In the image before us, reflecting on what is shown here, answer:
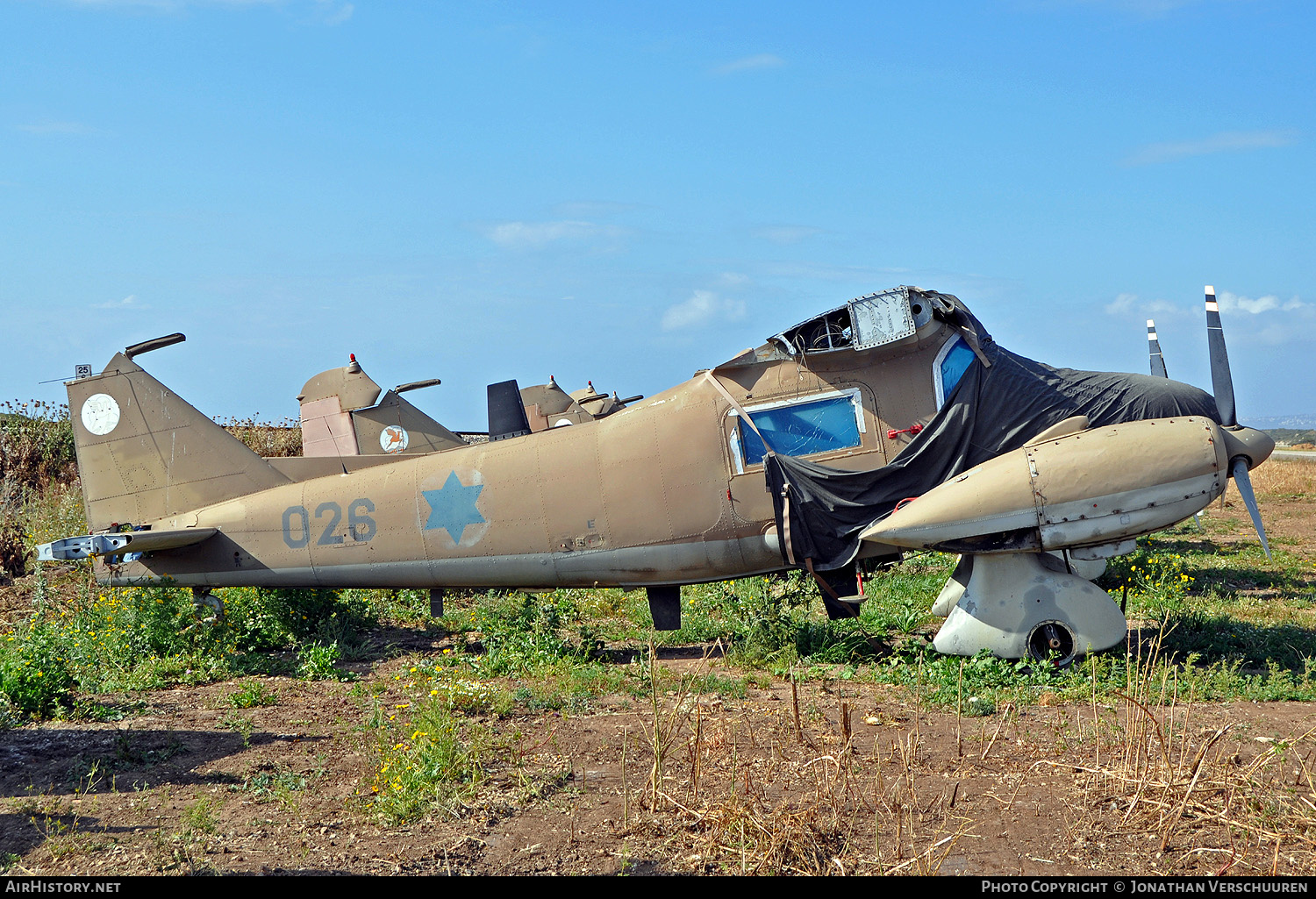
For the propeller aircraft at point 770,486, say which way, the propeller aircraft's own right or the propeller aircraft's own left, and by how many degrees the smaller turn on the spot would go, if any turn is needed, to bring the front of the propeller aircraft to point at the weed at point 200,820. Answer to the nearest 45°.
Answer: approximately 135° to the propeller aircraft's own right

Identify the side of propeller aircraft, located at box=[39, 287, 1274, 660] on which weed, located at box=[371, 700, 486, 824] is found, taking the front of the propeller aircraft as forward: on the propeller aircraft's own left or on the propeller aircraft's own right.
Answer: on the propeller aircraft's own right

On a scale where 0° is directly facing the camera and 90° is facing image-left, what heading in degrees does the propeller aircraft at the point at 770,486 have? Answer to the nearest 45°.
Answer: approximately 270°

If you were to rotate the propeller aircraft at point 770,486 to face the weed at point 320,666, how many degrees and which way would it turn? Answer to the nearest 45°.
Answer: approximately 180°
